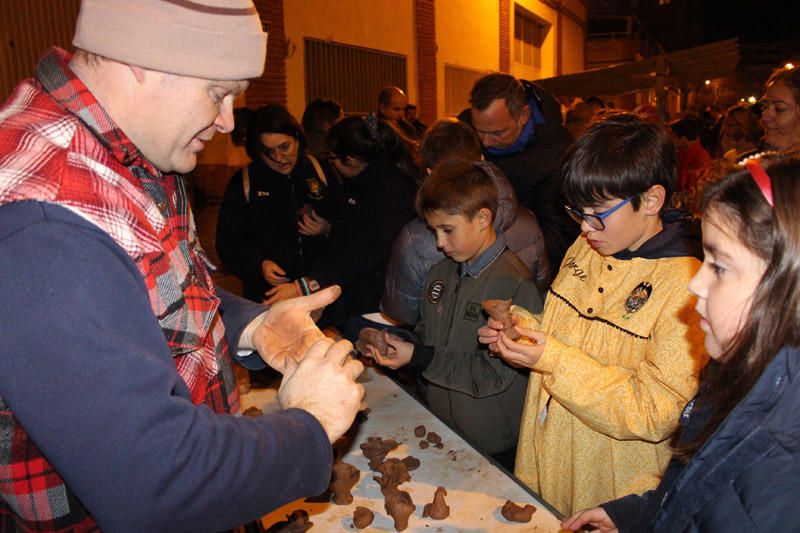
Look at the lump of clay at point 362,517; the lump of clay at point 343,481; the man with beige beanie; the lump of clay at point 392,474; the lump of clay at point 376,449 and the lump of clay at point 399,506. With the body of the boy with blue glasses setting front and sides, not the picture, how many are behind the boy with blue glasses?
0

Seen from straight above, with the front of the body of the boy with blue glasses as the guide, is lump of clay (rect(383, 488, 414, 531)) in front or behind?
in front

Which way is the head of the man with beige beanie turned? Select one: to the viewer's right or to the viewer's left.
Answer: to the viewer's right

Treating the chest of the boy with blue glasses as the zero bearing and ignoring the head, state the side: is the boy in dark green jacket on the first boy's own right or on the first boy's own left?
on the first boy's own right

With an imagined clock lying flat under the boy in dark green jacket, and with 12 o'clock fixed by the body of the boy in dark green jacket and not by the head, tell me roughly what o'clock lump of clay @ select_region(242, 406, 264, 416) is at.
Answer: The lump of clay is roughly at 1 o'clock from the boy in dark green jacket.

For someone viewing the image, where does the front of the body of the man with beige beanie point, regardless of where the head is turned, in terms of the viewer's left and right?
facing to the right of the viewer

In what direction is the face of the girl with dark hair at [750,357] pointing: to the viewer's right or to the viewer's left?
to the viewer's left

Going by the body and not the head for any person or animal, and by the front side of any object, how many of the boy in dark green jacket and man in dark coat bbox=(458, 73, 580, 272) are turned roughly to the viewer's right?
0

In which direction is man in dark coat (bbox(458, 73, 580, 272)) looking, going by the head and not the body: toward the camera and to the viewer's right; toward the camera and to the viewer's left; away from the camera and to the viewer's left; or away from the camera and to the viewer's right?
toward the camera and to the viewer's left

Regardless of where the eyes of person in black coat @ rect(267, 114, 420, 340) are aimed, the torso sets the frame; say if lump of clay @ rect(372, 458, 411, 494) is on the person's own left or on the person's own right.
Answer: on the person's own left

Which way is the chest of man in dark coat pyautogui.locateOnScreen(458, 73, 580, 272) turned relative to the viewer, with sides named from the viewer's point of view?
facing the viewer and to the left of the viewer

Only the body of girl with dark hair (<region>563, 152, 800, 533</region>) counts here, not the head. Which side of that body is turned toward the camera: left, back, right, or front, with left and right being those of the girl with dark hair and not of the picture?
left

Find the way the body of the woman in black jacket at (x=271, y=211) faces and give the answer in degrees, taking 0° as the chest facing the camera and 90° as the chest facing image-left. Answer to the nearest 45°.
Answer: approximately 315°
